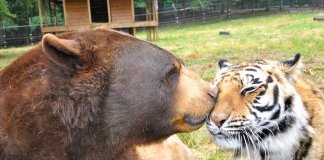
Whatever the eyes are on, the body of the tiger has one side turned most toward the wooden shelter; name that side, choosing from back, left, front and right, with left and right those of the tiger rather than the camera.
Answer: right

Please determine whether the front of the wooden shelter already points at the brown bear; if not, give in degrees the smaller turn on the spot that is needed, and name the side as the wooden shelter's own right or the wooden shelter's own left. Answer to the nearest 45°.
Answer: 0° — it already faces it

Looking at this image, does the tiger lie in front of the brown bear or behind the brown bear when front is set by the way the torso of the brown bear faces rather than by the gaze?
in front

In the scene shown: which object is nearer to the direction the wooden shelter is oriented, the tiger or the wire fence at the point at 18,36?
the tiger

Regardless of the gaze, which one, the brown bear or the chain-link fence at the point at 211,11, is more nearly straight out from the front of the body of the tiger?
the brown bear

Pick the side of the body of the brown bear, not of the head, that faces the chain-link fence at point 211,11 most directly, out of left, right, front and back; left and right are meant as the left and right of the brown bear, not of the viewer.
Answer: left

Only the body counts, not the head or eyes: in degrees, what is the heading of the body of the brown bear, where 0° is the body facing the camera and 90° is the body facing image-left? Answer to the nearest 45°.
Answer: approximately 270°

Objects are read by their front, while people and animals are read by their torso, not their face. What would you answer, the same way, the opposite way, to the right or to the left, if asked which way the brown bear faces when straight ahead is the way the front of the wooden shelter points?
to the left

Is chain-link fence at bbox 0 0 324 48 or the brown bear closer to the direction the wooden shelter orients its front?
the brown bear

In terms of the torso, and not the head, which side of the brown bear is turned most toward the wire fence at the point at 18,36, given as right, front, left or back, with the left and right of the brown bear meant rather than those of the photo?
left

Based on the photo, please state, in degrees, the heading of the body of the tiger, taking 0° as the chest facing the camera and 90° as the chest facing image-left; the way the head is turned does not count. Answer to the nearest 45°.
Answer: approximately 45°
